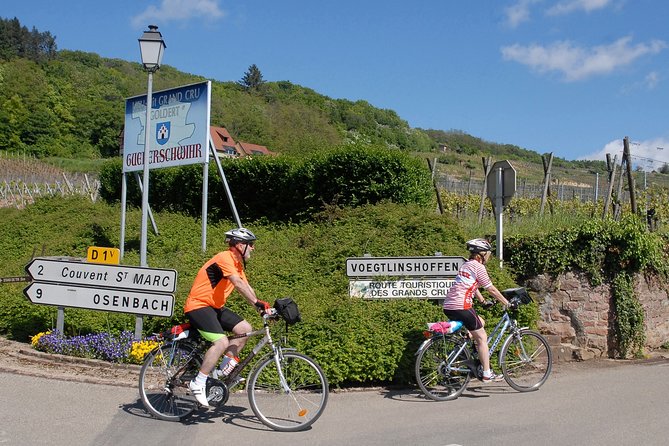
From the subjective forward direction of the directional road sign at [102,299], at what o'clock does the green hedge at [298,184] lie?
The green hedge is roughly at 7 o'clock from the directional road sign.

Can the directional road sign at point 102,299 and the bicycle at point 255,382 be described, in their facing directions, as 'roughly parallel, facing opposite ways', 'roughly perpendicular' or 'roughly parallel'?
roughly perpendicular

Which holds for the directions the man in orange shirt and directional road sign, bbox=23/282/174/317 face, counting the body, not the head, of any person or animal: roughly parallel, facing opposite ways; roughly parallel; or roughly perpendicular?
roughly perpendicular

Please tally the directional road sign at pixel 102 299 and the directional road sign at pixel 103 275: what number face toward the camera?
2

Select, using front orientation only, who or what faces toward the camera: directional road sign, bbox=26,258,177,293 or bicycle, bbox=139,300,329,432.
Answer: the directional road sign

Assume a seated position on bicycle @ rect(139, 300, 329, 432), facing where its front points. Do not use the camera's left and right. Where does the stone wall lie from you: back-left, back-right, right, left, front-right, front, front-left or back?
front-left

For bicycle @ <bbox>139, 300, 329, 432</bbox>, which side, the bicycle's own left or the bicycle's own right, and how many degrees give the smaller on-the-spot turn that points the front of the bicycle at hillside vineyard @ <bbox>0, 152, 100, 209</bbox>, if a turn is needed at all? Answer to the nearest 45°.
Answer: approximately 90° to the bicycle's own left

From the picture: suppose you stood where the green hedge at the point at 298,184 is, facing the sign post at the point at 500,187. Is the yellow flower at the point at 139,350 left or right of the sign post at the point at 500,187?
right

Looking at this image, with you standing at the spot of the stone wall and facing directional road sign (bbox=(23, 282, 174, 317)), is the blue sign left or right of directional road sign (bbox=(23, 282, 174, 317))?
right

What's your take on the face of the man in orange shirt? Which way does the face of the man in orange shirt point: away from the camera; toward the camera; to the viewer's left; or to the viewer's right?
to the viewer's right

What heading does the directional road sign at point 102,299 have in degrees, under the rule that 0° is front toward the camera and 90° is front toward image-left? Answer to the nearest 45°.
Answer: approximately 0°

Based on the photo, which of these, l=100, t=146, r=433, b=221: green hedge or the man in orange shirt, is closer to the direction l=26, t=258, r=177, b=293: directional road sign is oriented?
the man in orange shirt

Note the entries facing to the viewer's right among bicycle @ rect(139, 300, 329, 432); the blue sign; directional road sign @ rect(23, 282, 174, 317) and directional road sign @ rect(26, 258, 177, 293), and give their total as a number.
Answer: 1

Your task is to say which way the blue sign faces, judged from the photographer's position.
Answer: facing the viewer and to the left of the viewer

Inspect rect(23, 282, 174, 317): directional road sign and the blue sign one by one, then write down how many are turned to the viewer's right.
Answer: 0

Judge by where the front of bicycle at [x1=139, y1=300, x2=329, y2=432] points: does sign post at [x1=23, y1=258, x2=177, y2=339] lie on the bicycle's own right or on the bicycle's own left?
on the bicycle's own left

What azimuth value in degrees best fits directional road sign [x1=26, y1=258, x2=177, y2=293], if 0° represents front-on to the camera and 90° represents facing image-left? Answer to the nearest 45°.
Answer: approximately 0°

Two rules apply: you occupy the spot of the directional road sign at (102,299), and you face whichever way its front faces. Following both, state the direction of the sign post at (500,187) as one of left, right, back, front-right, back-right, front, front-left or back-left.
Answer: left

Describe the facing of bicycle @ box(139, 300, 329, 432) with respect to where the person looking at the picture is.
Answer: facing to the right of the viewer
